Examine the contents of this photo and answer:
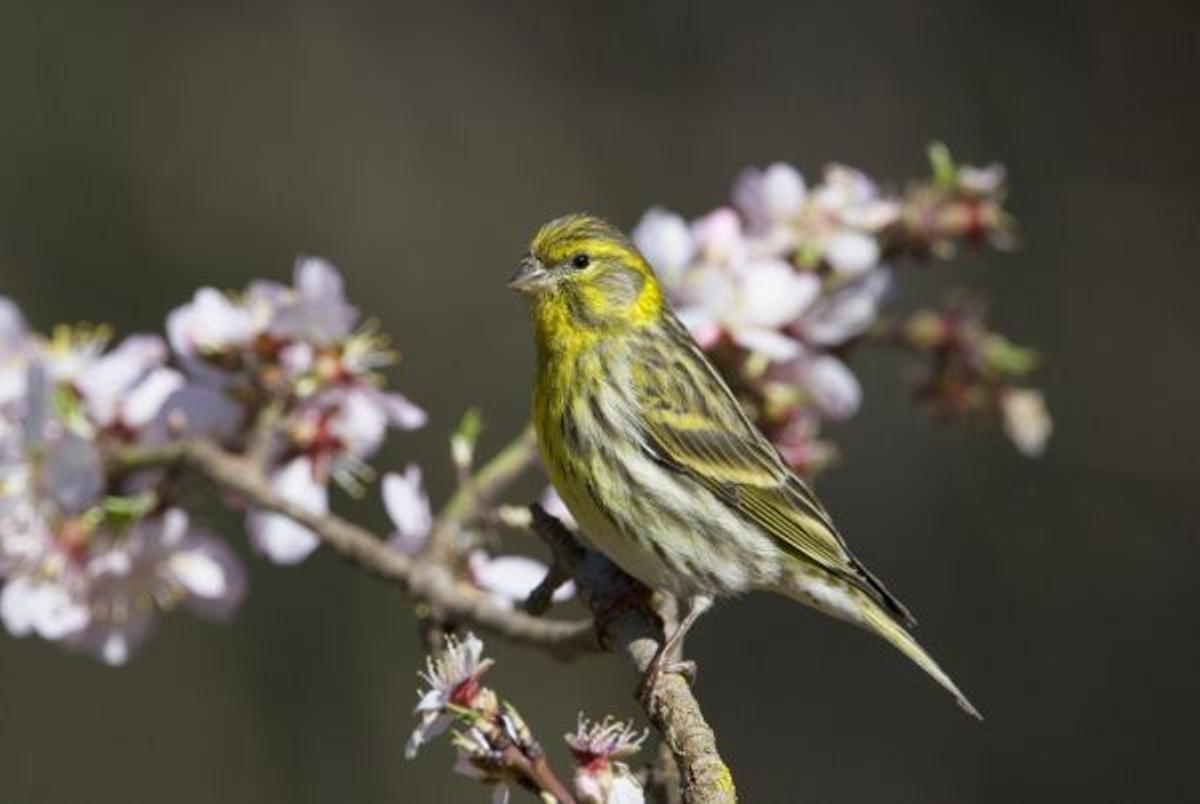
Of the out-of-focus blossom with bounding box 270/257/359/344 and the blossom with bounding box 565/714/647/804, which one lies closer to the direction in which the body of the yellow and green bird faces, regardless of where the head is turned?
the out-of-focus blossom

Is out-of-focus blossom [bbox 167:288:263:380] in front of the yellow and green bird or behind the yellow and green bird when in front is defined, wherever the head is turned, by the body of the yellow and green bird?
in front

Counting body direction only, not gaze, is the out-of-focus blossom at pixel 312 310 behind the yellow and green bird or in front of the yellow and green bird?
in front

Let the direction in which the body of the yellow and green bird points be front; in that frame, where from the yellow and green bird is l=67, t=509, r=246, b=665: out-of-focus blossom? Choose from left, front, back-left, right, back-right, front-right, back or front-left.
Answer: front

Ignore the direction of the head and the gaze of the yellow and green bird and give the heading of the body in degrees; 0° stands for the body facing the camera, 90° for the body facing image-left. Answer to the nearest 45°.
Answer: approximately 90°
